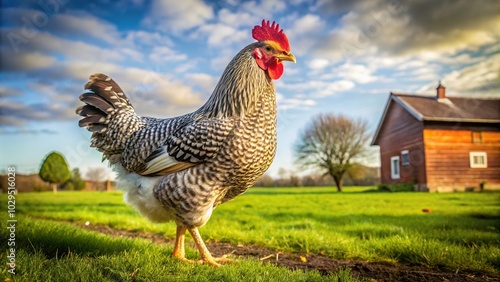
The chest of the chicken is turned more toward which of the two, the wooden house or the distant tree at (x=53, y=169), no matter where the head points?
the wooden house

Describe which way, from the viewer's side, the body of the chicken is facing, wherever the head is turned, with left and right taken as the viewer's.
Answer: facing to the right of the viewer

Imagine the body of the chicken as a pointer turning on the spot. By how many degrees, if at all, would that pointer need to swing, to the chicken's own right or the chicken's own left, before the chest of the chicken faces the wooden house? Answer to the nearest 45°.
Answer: approximately 45° to the chicken's own left

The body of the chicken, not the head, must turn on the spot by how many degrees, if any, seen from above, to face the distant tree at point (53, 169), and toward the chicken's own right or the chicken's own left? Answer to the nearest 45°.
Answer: approximately 90° to the chicken's own left

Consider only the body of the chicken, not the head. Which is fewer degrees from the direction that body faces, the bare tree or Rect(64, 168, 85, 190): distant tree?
the bare tree

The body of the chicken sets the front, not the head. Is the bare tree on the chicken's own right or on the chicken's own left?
on the chicken's own left

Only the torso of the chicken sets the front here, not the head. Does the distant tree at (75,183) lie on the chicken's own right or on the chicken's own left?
on the chicken's own left
